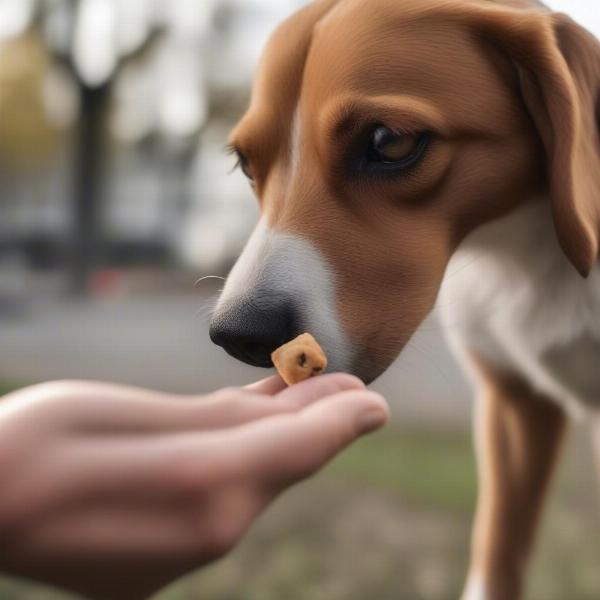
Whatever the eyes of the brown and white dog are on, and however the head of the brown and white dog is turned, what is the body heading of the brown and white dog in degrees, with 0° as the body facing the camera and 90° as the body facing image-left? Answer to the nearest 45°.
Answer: approximately 45°
